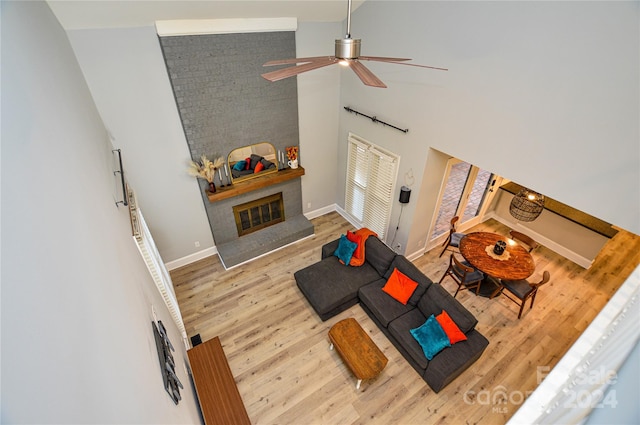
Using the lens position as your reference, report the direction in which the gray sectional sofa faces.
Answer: facing the viewer and to the left of the viewer

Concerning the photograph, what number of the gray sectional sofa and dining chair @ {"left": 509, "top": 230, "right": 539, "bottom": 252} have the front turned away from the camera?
0

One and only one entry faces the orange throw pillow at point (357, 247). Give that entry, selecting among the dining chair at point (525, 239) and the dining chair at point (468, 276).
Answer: the dining chair at point (525, 239)

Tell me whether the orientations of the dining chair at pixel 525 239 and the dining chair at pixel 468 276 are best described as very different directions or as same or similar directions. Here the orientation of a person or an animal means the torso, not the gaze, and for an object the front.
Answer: very different directions

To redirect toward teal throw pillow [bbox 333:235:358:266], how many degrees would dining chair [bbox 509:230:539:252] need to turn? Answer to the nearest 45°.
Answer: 0° — it already faces it

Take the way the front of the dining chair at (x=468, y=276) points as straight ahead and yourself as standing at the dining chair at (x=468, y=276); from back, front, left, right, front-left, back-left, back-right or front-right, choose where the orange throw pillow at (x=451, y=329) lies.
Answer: back-right

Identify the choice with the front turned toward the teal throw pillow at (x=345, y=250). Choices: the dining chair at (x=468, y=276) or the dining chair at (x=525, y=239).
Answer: the dining chair at (x=525, y=239)

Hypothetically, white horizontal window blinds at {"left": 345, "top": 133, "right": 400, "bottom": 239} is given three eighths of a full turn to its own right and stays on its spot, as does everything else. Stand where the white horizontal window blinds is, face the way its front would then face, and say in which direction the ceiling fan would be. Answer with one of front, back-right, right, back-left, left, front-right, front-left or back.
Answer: back

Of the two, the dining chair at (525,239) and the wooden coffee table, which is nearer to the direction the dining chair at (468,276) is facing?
the dining chair

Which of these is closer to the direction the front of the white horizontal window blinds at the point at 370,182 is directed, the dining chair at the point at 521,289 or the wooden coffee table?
the wooden coffee table

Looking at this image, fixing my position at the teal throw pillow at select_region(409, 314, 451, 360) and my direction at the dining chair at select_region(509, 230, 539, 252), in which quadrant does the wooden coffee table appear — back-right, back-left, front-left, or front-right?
back-left

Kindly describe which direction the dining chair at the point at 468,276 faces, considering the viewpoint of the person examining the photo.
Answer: facing away from the viewer and to the right of the viewer

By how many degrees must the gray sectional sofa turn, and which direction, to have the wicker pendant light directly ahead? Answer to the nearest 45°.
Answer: approximately 180°
